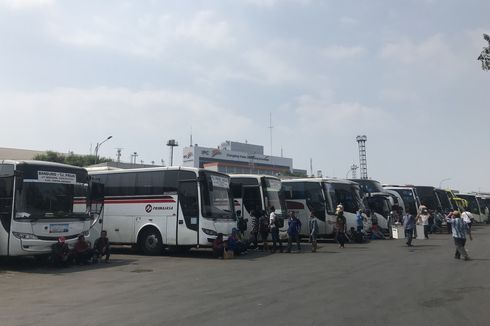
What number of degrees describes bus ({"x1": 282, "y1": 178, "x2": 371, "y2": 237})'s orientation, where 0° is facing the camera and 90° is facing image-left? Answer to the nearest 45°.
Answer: approximately 315°

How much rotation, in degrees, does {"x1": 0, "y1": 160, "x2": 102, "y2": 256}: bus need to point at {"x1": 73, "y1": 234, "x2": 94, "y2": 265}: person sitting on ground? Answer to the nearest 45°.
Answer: approximately 45° to its left

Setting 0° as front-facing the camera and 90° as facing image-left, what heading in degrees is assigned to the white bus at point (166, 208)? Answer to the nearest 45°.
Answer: approximately 315°
